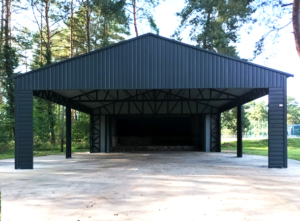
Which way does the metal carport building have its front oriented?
toward the camera

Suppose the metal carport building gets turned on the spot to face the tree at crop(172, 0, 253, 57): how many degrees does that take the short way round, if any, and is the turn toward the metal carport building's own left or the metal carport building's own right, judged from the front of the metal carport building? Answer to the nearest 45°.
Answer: approximately 180°
